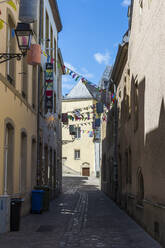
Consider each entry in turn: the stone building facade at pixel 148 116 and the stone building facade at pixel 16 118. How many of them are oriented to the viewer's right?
1

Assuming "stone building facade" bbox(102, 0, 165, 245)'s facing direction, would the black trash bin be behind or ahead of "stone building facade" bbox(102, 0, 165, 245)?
ahead

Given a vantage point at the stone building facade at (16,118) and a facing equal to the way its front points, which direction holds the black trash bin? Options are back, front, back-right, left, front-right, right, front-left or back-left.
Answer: right

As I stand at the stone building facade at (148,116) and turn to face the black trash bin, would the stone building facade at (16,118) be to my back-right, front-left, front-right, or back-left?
front-right

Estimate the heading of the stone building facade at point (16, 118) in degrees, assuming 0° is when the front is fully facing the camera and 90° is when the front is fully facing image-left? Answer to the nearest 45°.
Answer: approximately 270°

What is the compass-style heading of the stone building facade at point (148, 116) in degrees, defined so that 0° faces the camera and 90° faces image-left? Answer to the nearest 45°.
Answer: approximately 90°

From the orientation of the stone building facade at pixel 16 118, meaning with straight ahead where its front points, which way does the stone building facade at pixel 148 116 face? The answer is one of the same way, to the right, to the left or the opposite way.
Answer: the opposite way

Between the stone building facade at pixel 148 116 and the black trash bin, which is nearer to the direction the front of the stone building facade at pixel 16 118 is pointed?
the stone building facade
